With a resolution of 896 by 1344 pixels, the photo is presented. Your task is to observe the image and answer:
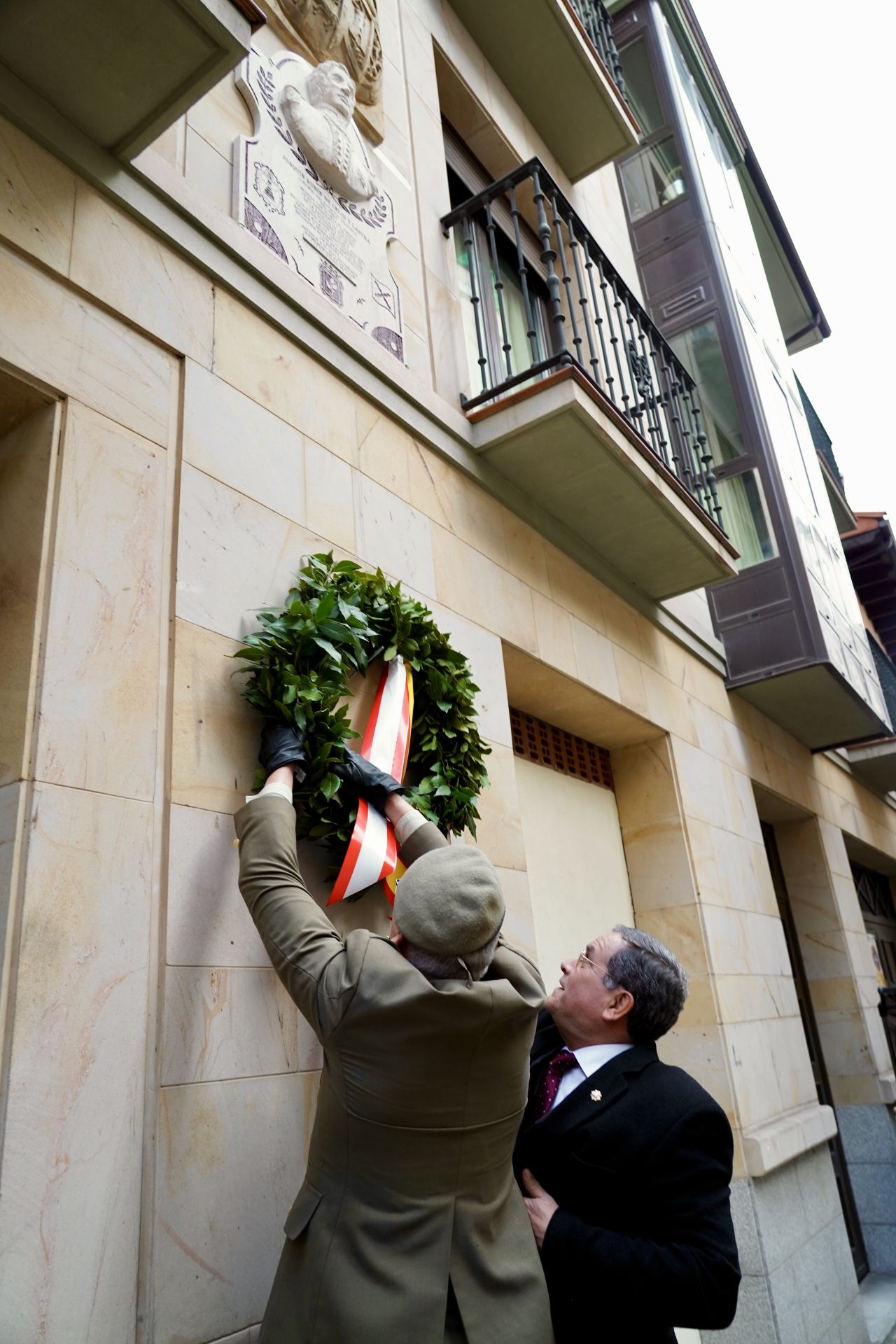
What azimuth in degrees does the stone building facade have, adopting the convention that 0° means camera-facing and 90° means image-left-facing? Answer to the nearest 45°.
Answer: approximately 315°

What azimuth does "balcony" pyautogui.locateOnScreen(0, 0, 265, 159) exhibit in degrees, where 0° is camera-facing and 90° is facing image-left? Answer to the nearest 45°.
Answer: approximately 315°

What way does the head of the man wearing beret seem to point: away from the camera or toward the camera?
away from the camera

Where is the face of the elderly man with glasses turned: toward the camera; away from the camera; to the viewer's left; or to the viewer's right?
to the viewer's left
